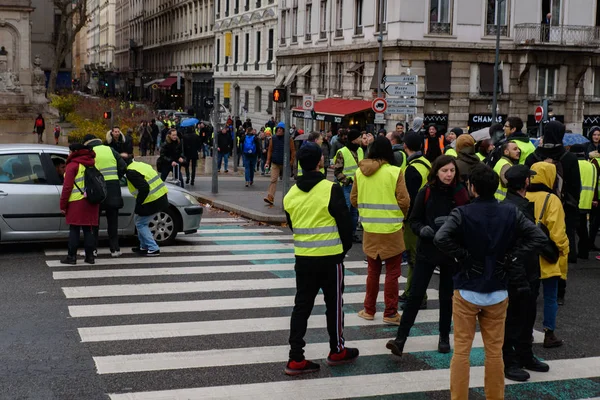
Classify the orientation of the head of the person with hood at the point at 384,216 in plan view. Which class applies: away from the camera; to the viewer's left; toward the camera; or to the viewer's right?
away from the camera

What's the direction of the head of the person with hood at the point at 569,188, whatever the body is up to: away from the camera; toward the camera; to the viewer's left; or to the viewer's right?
away from the camera

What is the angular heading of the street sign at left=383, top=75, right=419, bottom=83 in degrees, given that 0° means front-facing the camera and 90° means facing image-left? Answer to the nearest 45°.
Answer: approximately 0°

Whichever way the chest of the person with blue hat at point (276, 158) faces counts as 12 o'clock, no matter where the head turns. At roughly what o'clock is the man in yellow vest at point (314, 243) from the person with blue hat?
The man in yellow vest is roughly at 12 o'clock from the person with blue hat.

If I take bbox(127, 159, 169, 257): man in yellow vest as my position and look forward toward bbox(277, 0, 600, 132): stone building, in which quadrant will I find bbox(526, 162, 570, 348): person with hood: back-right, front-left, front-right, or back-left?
back-right

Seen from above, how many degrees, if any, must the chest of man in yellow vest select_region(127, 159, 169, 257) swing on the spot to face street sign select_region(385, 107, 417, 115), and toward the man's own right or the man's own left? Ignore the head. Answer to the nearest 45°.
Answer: approximately 135° to the man's own right

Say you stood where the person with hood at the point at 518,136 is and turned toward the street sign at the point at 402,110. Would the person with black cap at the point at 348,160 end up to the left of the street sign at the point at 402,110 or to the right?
left

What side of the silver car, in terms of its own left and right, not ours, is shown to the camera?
right

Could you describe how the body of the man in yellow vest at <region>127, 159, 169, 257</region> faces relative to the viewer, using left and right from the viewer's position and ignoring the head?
facing to the left of the viewer
